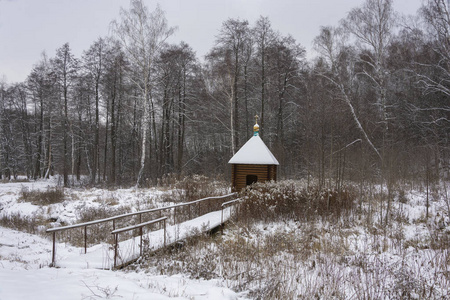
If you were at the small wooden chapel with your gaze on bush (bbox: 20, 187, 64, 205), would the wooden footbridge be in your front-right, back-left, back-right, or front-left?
front-left

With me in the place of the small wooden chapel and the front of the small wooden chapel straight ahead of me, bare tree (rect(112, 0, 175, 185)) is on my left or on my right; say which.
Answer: on my right

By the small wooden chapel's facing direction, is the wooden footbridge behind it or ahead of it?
ahead

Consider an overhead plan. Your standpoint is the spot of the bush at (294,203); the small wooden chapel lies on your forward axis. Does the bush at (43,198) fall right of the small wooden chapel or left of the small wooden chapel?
left

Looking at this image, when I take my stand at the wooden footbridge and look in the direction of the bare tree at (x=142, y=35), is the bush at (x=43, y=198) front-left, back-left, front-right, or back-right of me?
front-left

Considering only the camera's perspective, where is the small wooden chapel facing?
facing the viewer

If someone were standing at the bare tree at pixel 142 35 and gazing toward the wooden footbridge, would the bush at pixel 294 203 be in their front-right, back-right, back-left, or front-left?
front-left

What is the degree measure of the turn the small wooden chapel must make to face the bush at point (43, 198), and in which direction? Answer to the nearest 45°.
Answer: approximately 90° to its right

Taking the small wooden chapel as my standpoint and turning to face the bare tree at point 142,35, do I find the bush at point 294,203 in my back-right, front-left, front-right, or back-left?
back-left

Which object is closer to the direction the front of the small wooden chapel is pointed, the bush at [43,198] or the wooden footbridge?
the wooden footbridge
